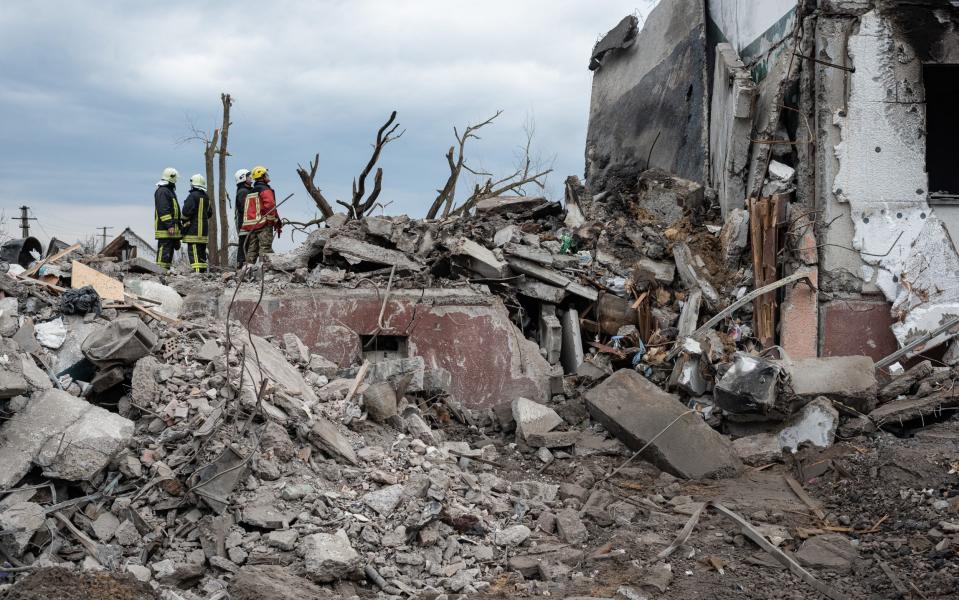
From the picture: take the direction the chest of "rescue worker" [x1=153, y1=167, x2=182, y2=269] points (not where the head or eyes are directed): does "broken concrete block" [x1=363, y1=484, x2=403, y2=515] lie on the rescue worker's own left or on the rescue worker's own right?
on the rescue worker's own right

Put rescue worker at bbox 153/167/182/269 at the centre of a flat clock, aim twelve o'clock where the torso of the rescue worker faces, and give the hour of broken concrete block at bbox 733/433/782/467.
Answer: The broken concrete block is roughly at 2 o'clock from the rescue worker.

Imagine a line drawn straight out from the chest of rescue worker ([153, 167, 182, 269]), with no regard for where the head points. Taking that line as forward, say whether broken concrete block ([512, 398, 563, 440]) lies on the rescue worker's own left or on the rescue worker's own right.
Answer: on the rescue worker's own right

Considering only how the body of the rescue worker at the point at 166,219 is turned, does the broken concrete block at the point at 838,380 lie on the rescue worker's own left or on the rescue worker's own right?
on the rescue worker's own right

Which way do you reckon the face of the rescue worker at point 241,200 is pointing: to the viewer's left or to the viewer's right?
to the viewer's right

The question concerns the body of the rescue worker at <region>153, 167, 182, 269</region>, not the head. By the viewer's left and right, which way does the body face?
facing to the right of the viewer

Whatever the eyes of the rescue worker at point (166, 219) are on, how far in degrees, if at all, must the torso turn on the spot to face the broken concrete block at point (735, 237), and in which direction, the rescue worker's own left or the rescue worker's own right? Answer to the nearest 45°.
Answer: approximately 45° to the rescue worker's own right

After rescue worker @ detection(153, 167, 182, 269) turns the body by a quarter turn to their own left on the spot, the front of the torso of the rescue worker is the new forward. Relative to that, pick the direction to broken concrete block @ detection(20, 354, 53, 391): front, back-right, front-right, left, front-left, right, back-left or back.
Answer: back

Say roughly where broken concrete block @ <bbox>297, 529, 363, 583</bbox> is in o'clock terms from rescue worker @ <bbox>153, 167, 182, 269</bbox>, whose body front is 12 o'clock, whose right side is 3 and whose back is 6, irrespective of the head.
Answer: The broken concrete block is roughly at 3 o'clock from the rescue worker.

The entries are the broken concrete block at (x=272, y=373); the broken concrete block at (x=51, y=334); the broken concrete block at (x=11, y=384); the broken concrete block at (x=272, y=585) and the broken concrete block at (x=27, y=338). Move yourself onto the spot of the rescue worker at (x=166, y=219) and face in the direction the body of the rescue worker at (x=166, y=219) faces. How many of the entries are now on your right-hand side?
5

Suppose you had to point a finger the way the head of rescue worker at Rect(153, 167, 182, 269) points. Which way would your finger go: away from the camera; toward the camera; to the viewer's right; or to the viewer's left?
to the viewer's right

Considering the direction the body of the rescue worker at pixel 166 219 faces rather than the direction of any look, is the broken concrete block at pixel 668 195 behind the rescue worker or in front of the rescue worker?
in front

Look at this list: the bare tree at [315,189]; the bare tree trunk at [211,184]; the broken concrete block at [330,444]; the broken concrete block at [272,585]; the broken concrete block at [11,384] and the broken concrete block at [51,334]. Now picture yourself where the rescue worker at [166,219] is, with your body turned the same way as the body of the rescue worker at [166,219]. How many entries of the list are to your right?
4

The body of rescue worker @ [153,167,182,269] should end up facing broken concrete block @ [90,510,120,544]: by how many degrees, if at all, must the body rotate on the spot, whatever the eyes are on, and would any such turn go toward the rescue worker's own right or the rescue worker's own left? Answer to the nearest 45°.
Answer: approximately 90° to the rescue worker's own right

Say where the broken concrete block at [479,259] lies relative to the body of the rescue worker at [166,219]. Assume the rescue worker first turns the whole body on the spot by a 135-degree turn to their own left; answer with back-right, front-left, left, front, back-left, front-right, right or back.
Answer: back
